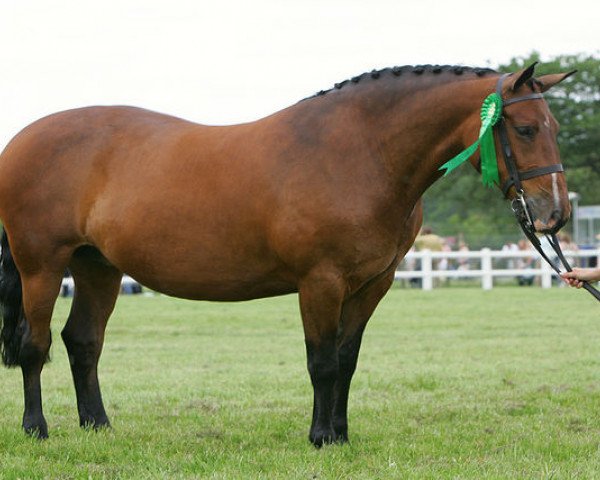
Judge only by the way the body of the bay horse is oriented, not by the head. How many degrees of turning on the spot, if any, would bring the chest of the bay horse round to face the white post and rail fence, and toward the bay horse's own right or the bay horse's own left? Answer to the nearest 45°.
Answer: approximately 90° to the bay horse's own left

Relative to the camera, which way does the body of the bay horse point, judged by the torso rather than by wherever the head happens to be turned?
to the viewer's right
